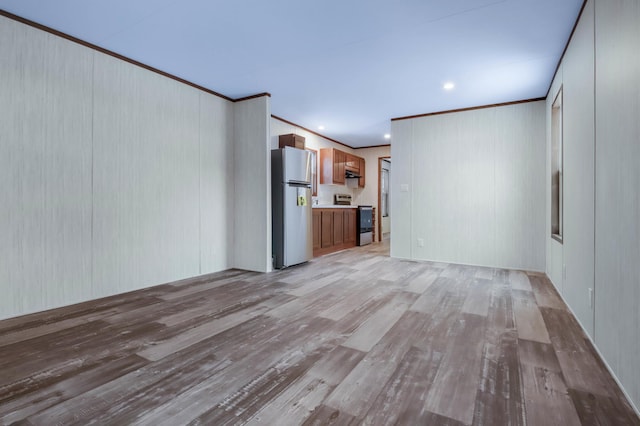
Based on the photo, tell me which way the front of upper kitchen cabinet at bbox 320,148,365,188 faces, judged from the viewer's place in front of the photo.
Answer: facing the viewer and to the right of the viewer

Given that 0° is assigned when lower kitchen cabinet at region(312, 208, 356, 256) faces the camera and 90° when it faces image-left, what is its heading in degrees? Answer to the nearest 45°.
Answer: approximately 315°

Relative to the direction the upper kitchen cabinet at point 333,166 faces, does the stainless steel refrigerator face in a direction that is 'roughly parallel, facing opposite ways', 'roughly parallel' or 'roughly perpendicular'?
roughly parallel

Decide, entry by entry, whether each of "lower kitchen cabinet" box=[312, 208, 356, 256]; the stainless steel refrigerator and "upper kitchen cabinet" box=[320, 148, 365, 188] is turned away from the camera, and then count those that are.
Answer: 0

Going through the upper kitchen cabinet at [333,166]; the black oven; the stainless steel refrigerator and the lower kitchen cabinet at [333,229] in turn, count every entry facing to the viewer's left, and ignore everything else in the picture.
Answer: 0

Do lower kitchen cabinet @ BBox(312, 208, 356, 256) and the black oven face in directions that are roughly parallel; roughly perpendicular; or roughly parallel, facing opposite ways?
roughly parallel

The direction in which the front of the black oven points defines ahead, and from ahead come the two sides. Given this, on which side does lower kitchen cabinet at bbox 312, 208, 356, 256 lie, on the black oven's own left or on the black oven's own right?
on the black oven's own right

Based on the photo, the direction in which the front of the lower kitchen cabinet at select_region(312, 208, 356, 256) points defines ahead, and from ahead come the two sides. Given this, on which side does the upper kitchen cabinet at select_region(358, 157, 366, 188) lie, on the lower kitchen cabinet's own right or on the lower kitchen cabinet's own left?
on the lower kitchen cabinet's own left

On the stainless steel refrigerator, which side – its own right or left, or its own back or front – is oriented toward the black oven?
left
